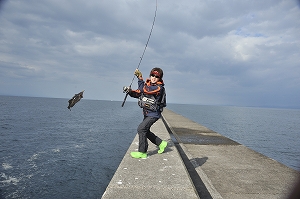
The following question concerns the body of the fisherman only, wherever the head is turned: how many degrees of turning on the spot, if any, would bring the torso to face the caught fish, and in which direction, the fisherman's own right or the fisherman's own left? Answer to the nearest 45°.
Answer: approximately 90° to the fisherman's own right

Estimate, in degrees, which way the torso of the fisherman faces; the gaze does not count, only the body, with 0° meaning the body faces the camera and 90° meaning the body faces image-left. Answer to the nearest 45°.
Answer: approximately 45°
